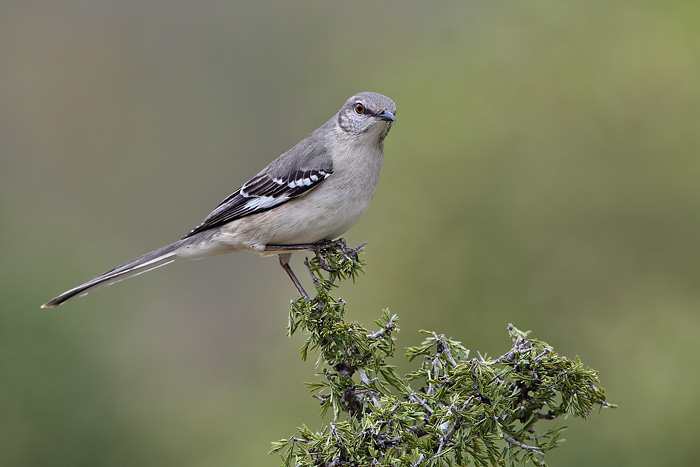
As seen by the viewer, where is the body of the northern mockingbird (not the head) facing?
to the viewer's right
